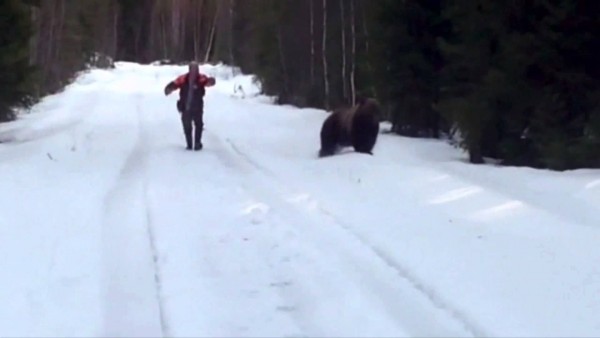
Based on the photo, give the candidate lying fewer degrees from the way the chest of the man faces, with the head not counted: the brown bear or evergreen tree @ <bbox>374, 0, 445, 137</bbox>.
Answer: the brown bear

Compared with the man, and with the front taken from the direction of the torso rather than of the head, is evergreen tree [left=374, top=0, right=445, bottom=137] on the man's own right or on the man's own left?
on the man's own left

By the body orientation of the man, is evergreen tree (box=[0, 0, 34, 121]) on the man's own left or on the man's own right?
on the man's own right

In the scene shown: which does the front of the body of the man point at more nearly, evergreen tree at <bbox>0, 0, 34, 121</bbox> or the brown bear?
the brown bear

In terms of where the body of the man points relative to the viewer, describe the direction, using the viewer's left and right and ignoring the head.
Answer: facing the viewer
